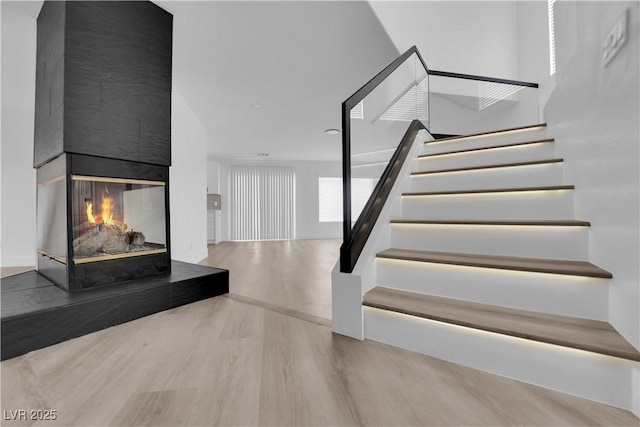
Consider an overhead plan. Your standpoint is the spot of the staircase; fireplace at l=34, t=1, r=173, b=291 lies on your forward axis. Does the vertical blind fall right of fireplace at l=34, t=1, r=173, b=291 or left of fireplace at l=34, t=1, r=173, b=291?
right

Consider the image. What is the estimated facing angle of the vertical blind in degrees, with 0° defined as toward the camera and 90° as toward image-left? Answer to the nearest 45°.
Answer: approximately 0°

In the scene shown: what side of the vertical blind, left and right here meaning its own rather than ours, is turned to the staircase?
front
